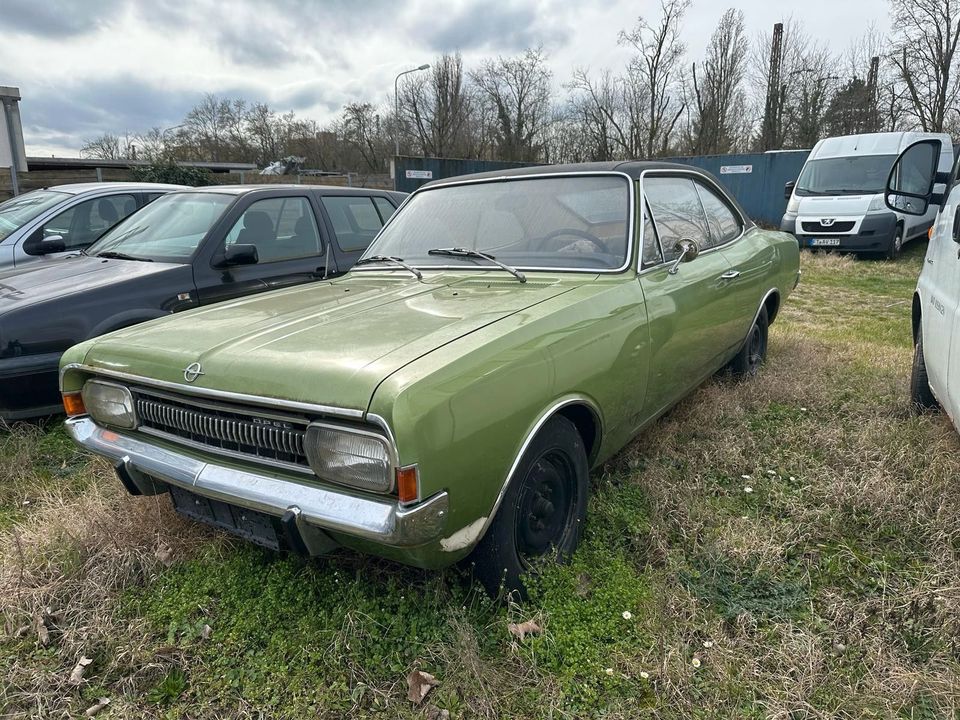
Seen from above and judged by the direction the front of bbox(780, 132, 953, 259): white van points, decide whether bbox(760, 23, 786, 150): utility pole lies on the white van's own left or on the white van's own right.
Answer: on the white van's own right

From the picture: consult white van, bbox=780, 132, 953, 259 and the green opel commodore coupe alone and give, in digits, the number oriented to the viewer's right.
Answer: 0

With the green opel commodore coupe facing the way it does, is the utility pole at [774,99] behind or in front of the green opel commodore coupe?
behind

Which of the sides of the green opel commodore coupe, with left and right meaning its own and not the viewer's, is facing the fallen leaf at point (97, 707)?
front

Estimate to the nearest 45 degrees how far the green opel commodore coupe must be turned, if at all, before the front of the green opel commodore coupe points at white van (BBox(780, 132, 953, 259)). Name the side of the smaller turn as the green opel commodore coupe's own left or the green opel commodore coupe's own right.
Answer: approximately 180°

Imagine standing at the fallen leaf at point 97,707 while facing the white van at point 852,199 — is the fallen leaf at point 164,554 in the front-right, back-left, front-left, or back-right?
front-left

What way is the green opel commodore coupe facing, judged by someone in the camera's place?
facing the viewer and to the left of the viewer

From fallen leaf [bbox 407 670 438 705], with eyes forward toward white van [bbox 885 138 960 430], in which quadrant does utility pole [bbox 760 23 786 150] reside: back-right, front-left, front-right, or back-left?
front-left

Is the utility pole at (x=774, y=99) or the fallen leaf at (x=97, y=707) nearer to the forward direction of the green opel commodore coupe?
the fallen leaf

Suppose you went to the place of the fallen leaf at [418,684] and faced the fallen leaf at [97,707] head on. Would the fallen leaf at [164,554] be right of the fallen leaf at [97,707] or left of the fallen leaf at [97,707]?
right
